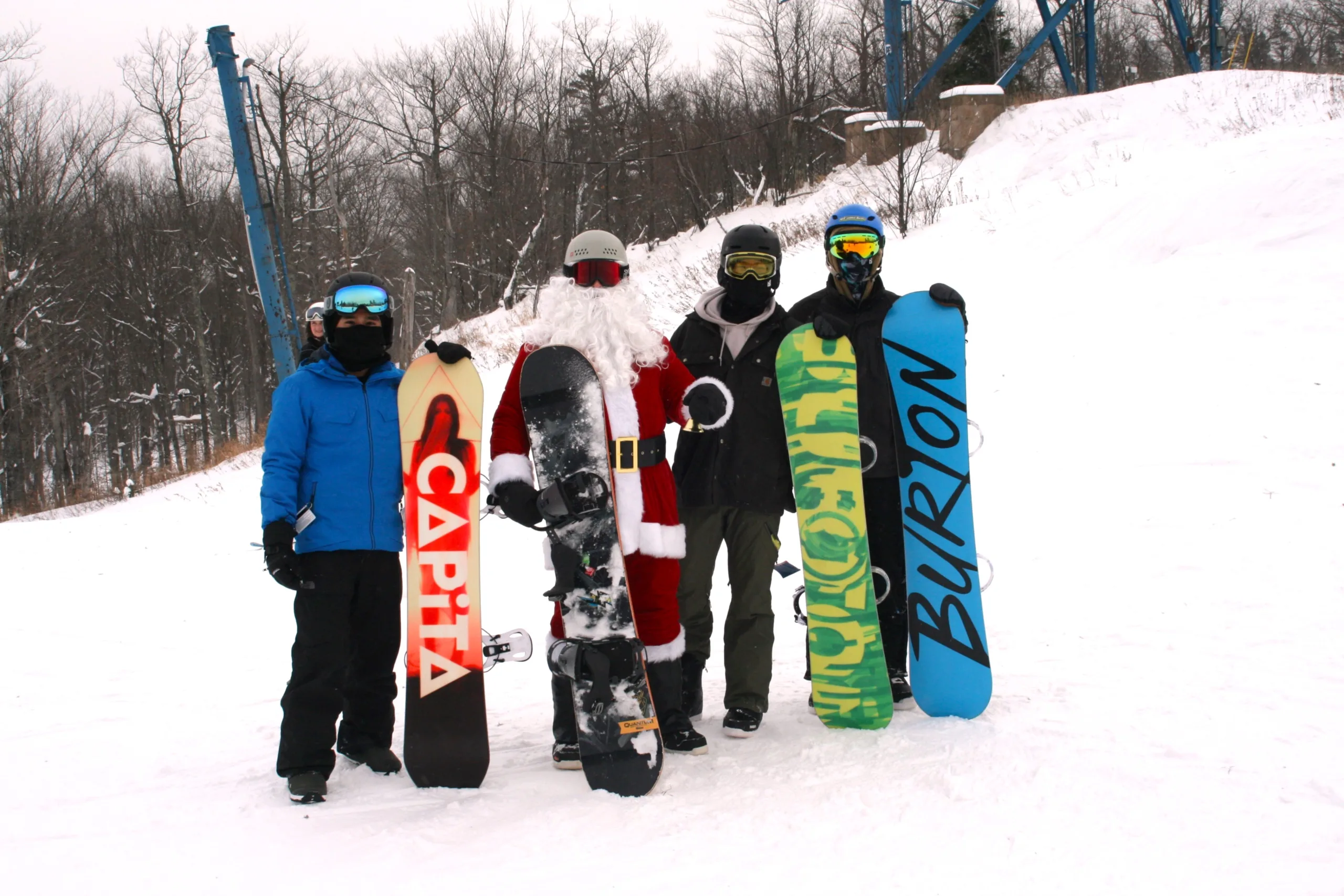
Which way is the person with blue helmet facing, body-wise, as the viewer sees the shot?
toward the camera

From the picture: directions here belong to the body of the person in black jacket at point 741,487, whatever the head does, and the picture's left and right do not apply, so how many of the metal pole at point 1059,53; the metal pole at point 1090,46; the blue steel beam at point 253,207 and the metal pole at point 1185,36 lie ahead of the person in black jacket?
0

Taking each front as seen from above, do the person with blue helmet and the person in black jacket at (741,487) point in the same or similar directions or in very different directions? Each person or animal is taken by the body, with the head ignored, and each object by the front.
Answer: same or similar directions

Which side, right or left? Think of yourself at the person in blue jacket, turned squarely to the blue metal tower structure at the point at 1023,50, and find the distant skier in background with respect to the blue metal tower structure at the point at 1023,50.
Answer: left

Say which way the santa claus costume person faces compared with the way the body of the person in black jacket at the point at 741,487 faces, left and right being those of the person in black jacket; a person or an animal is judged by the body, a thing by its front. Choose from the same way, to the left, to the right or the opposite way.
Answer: the same way

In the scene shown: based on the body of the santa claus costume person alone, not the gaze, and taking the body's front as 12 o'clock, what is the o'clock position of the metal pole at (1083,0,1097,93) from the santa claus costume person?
The metal pole is roughly at 7 o'clock from the santa claus costume person.

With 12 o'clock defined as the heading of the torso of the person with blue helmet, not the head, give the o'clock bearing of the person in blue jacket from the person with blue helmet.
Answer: The person in blue jacket is roughly at 2 o'clock from the person with blue helmet.

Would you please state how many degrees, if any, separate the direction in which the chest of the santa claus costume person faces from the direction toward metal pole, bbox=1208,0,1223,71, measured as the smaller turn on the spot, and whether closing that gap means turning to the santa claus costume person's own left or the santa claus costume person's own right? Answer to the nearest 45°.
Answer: approximately 135° to the santa claus costume person's own left

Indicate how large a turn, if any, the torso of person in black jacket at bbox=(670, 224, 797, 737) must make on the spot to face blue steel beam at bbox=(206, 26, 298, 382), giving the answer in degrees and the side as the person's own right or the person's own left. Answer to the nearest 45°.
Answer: approximately 135° to the person's own right

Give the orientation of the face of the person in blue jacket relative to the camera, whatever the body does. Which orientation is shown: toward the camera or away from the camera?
toward the camera

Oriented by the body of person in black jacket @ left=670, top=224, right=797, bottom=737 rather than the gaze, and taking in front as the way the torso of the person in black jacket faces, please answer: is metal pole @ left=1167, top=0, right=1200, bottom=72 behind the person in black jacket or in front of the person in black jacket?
behind

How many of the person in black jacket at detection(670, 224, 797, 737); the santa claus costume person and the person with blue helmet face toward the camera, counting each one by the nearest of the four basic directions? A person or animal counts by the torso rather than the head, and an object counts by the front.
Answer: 3

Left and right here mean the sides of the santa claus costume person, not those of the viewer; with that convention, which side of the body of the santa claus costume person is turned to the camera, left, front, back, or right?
front

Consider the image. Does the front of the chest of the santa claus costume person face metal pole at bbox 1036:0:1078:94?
no
